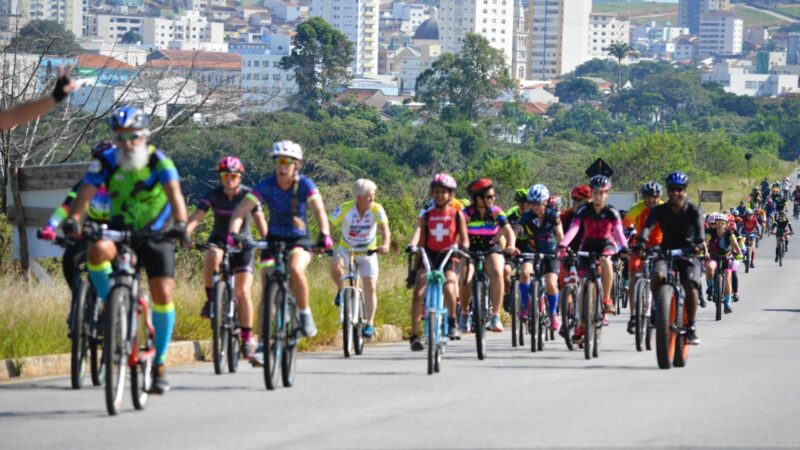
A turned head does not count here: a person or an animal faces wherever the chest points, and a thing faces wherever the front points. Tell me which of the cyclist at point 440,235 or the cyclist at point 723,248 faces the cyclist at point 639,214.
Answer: the cyclist at point 723,248

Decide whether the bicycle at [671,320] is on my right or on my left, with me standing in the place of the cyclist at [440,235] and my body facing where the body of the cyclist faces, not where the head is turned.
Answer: on my left

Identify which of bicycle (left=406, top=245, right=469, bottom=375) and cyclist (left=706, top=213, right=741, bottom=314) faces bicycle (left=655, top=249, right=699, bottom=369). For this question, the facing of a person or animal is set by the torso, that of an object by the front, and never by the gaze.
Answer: the cyclist

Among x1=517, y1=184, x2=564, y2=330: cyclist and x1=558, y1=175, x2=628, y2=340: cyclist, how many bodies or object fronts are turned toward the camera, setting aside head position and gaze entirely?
2

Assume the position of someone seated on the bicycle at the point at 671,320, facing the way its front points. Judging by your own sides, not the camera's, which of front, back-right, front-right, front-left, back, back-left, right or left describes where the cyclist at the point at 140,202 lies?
front-right

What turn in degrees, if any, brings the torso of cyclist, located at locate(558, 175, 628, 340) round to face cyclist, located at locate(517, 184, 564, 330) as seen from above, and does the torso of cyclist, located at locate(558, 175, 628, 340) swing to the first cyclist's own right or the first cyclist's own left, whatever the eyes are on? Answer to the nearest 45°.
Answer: approximately 135° to the first cyclist's own right

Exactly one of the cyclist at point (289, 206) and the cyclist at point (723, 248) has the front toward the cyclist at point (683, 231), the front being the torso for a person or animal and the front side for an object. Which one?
the cyclist at point (723, 248)

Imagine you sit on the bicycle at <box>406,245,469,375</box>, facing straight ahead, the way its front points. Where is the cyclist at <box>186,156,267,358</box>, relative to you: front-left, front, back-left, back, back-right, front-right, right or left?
right
